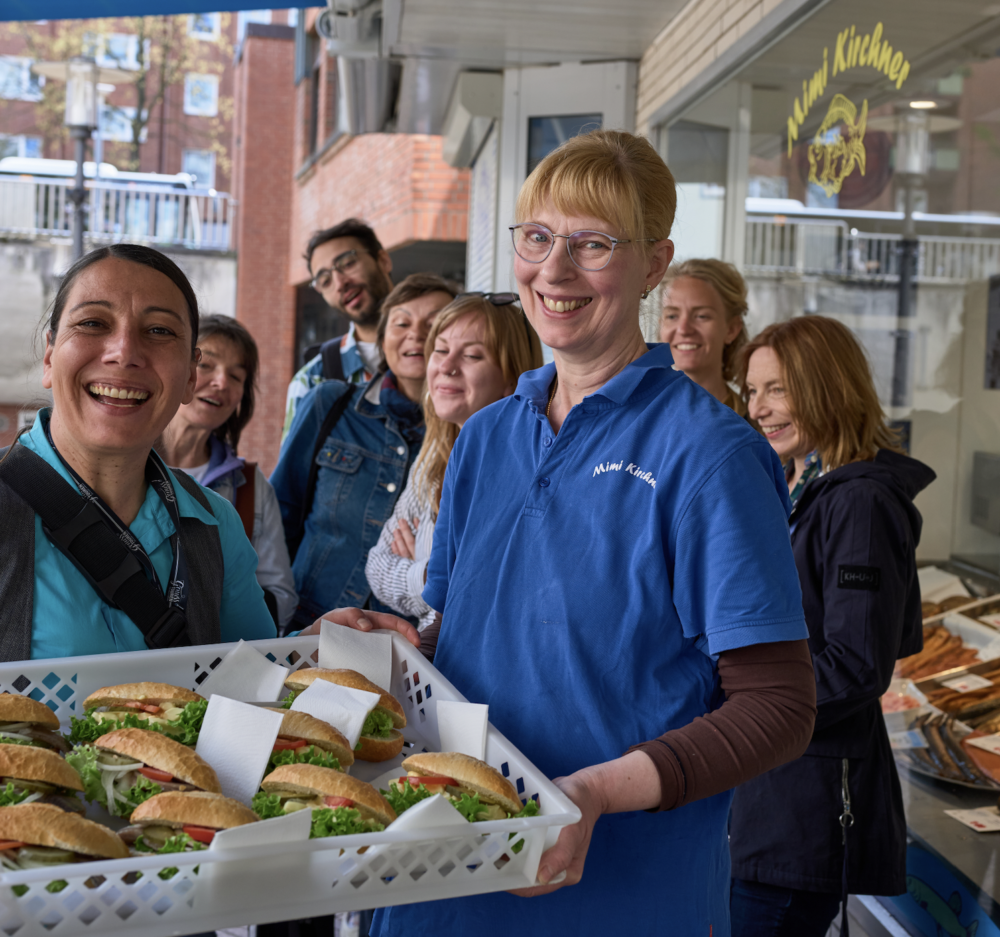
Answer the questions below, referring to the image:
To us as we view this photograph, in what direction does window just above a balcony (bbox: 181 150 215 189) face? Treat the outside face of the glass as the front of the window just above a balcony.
facing the viewer

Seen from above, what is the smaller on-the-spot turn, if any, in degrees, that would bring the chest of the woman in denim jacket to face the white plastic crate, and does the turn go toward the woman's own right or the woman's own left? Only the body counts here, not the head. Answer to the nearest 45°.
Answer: approximately 45° to the woman's own right

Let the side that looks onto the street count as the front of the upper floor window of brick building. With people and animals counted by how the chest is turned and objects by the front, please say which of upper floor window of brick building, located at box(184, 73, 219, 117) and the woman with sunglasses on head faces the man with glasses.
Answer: the upper floor window of brick building

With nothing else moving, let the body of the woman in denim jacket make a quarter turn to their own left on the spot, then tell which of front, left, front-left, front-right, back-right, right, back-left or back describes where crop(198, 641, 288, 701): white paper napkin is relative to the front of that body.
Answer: back-right

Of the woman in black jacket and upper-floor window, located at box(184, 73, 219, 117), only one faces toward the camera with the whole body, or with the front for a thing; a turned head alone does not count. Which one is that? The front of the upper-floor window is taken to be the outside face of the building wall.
the upper-floor window

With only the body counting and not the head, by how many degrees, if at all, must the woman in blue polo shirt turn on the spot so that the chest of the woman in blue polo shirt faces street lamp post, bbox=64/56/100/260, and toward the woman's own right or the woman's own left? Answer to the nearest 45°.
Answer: approximately 90° to the woman's own right

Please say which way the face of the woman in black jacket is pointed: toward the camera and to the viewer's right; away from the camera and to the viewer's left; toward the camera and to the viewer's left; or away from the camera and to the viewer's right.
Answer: toward the camera and to the viewer's left

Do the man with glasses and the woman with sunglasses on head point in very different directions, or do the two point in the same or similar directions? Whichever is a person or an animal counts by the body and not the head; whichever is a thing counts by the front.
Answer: same or similar directions

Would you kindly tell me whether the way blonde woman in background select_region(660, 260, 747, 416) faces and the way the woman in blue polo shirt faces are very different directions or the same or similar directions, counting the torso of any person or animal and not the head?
same or similar directions

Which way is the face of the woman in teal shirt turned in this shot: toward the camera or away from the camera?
toward the camera

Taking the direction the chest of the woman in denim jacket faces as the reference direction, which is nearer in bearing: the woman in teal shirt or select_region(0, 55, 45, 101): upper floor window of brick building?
the woman in teal shirt

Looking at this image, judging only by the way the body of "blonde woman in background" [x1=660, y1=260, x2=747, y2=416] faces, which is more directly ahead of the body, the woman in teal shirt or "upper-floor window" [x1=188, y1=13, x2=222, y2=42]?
the woman in teal shirt

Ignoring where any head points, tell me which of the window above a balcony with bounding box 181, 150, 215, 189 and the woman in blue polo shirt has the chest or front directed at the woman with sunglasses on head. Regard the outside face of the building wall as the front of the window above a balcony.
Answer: the window above a balcony
